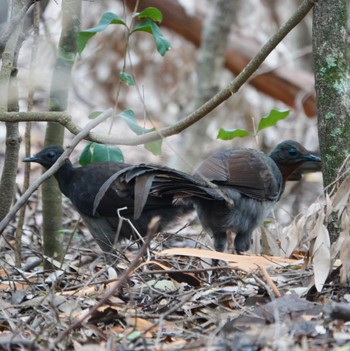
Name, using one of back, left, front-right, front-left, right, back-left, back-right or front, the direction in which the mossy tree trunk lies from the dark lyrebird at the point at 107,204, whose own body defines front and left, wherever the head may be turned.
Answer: back-left

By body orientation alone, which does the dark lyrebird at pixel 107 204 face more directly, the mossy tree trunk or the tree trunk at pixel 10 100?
the tree trunk

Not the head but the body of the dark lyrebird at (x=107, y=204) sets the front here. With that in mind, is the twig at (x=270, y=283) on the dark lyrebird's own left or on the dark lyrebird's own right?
on the dark lyrebird's own left

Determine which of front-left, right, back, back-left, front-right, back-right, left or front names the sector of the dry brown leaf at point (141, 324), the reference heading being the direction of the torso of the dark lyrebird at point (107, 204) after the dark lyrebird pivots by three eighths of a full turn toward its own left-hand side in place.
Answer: front-right

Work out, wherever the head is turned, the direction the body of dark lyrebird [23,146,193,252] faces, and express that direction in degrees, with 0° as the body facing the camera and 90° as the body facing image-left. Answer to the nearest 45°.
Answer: approximately 90°

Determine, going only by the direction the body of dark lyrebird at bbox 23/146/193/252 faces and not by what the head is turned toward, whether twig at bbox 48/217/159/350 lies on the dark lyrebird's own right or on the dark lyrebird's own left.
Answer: on the dark lyrebird's own left

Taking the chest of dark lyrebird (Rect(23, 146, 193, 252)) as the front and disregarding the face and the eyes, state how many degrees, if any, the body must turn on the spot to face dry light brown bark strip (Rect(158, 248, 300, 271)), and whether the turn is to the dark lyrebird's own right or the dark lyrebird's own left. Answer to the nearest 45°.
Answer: approximately 180°

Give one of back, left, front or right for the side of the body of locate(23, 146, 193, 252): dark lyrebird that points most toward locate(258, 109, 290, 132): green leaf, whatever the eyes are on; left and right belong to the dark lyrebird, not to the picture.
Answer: back
